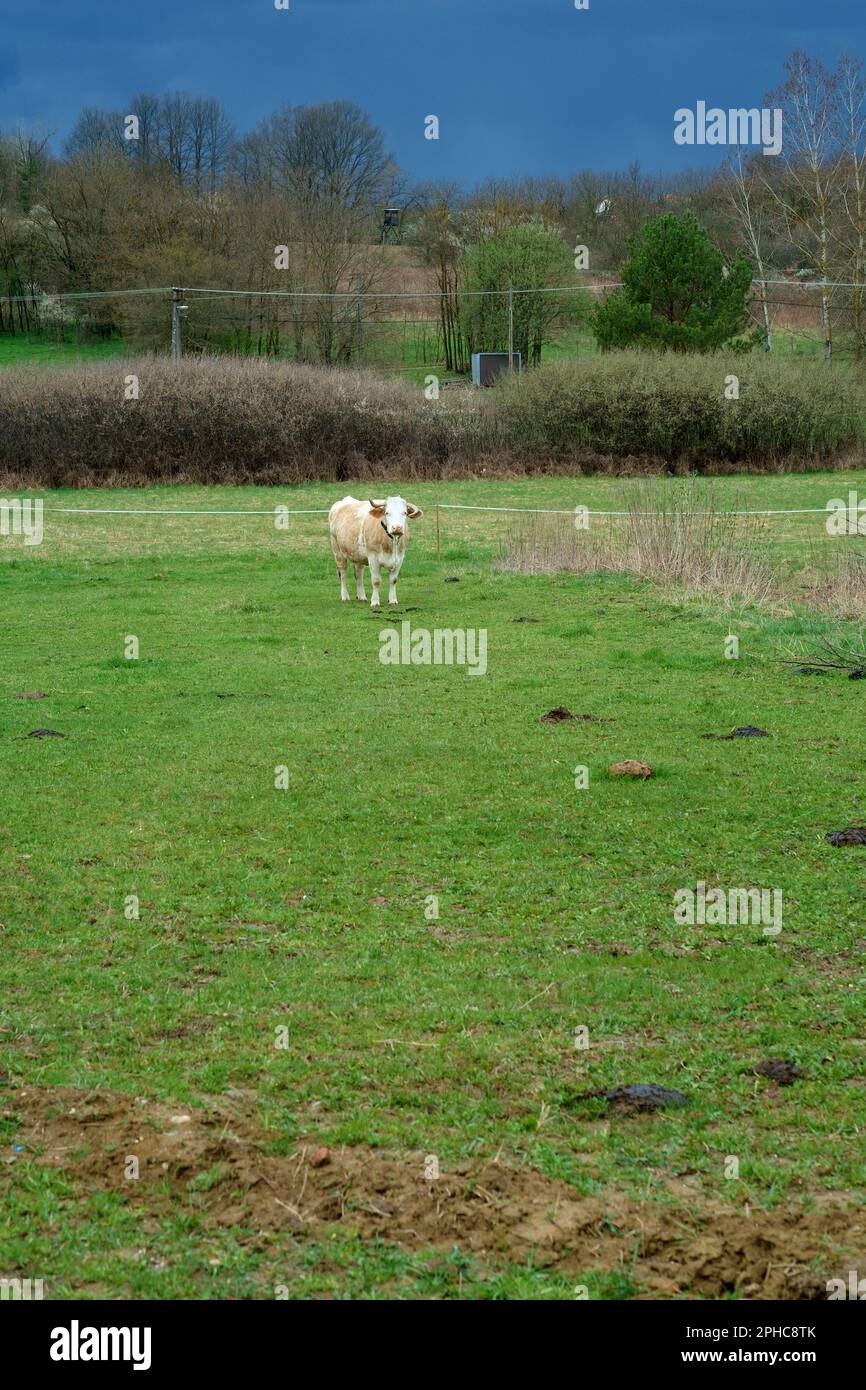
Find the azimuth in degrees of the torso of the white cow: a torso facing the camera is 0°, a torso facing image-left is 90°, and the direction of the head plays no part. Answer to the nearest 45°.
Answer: approximately 315°
